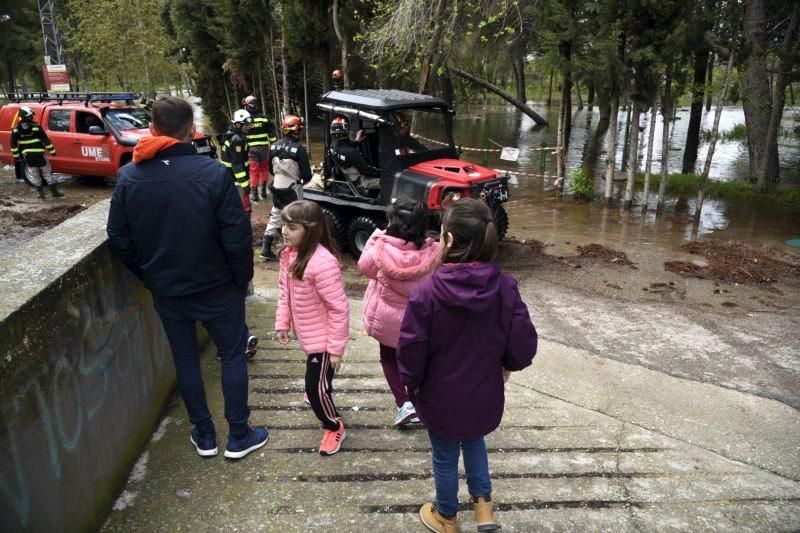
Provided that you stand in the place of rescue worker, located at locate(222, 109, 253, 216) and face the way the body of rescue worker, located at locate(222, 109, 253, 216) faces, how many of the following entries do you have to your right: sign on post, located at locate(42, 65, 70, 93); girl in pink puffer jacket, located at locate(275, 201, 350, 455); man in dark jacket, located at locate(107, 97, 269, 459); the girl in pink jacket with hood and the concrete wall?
4

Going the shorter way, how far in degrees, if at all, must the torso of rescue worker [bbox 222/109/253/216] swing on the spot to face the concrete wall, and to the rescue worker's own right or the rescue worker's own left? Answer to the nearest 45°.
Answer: approximately 90° to the rescue worker's own right

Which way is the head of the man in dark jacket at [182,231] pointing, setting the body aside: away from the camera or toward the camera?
away from the camera

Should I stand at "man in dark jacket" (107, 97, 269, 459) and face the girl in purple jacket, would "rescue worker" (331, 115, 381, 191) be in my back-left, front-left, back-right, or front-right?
back-left

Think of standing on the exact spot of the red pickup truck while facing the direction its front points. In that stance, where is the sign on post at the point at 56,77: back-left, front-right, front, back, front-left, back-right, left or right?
back-left

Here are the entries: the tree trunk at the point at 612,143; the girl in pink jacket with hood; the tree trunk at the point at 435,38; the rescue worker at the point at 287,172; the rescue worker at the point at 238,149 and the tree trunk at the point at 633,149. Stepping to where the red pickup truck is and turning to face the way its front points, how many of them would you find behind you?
0

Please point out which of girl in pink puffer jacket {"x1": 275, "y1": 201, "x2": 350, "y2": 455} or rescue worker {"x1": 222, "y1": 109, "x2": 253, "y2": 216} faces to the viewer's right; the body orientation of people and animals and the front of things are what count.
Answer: the rescue worker

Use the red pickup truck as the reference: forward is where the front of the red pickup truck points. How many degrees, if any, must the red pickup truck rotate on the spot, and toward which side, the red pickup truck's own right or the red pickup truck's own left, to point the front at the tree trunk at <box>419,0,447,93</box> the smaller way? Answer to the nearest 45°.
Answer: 0° — it already faces it

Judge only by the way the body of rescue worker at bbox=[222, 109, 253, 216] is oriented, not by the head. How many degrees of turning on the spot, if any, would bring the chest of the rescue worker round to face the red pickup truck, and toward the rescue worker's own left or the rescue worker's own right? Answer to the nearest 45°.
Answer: approximately 135° to the rescue worker's own left

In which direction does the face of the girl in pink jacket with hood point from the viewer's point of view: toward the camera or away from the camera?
away from the camera

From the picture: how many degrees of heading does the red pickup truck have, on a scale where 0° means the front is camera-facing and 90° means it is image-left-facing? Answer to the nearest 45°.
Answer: approximately 315°

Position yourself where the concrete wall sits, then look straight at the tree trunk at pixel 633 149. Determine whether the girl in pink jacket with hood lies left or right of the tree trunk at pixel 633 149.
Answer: right

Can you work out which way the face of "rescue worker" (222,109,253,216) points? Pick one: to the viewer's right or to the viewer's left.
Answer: to the viewer's right

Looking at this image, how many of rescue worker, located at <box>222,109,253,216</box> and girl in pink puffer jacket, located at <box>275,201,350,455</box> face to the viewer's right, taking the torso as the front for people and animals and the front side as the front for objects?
1

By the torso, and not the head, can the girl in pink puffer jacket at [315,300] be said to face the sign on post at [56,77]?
no

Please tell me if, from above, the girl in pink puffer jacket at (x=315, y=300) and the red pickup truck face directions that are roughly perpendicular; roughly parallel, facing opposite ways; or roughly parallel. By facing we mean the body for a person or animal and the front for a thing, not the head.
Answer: roughly perpendicular

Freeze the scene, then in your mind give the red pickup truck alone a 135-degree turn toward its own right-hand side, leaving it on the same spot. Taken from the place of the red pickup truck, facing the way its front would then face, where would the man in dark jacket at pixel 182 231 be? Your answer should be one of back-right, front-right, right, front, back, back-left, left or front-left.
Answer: left
